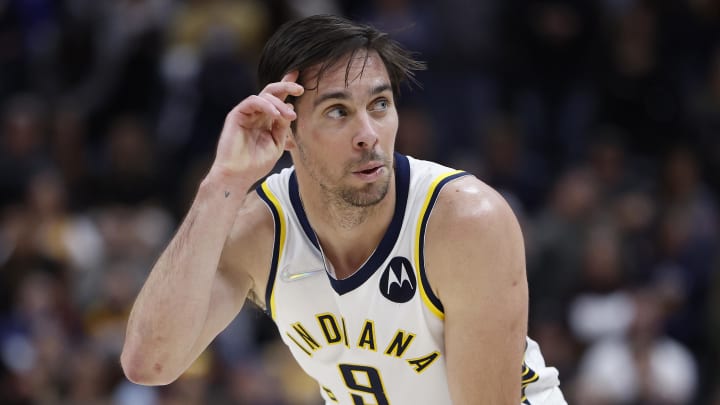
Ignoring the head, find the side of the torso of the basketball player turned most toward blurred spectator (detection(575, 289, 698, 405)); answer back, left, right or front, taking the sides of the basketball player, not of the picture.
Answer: back

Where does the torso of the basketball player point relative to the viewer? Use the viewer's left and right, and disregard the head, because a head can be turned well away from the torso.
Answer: facing the viewer and to the left of the viewer

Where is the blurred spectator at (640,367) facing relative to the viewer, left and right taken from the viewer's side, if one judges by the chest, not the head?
facing the viewer

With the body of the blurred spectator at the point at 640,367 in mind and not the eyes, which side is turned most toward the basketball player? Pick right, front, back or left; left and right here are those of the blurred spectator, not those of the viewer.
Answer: front

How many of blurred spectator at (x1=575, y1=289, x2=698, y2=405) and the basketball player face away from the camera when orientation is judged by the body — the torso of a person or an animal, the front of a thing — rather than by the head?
0
